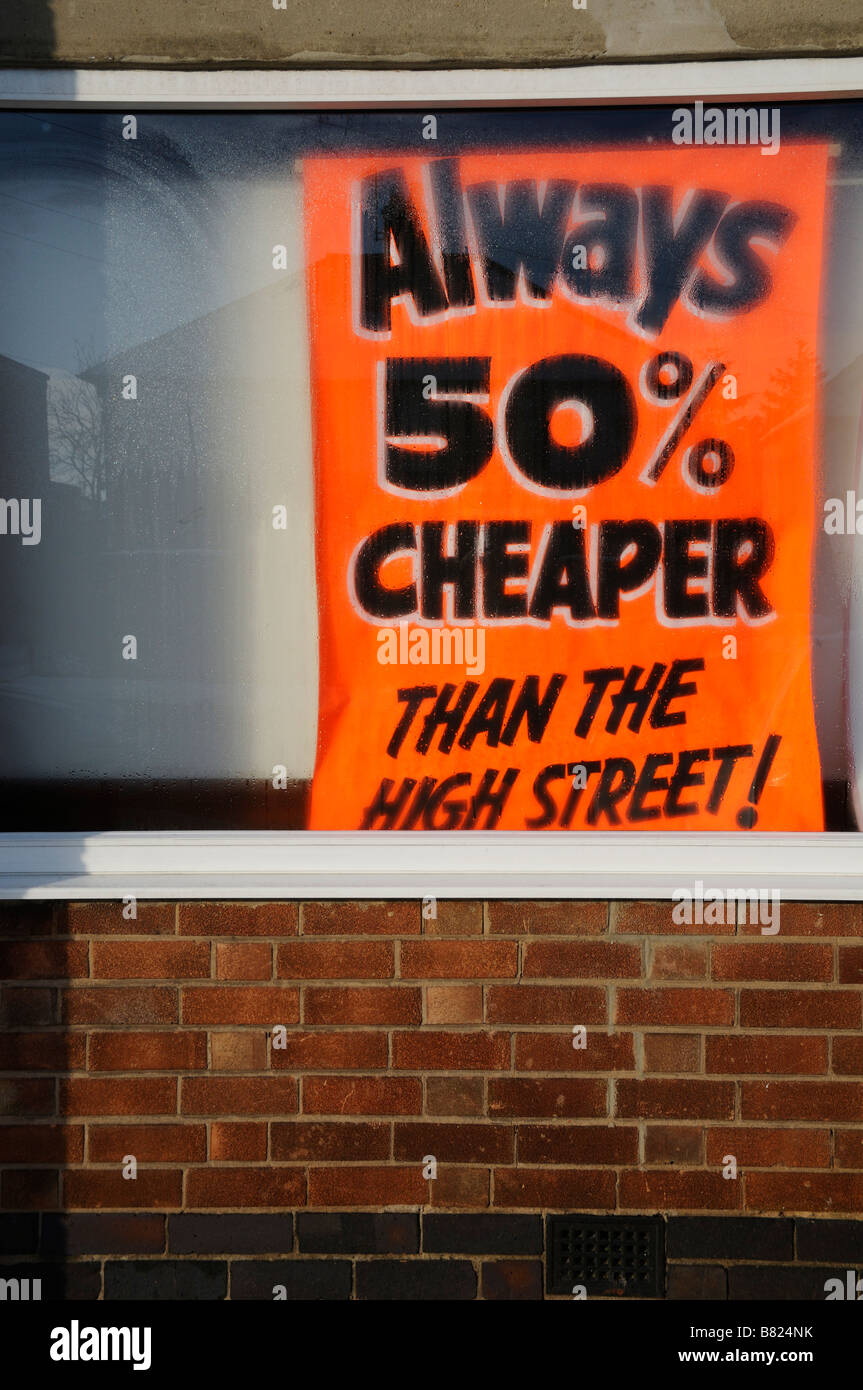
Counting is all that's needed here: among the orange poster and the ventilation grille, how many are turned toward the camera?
2

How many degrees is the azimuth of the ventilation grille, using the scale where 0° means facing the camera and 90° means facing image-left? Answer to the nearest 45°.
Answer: approximately 0°
